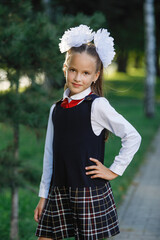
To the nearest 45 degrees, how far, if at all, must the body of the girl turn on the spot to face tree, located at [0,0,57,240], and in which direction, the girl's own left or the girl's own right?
approximately 90° to the girl's own right

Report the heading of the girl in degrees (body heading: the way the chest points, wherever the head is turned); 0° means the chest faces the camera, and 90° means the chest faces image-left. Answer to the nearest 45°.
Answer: approximately 45°
